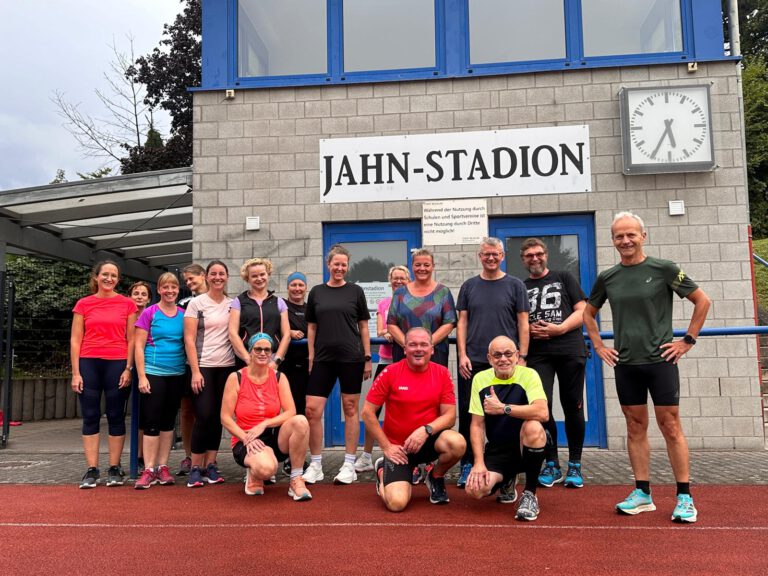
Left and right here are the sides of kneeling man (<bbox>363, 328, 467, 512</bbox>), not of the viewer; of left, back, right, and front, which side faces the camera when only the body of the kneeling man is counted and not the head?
front

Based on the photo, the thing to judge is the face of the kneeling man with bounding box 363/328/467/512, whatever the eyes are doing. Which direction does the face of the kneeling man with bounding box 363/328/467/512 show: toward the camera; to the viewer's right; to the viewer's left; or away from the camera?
toward the camera

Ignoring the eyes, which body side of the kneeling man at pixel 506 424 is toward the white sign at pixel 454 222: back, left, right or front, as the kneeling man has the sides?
back

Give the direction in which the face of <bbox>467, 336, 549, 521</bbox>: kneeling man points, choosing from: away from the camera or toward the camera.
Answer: toward the camera

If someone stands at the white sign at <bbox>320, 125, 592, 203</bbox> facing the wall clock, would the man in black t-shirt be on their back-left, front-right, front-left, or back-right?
front-right

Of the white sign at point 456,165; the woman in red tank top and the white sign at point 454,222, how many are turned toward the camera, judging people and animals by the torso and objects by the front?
3

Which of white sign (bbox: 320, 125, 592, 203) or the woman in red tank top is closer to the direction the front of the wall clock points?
the woman in red tank top

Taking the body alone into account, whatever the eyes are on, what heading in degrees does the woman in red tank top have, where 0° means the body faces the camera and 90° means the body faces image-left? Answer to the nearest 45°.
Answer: approximately 0°

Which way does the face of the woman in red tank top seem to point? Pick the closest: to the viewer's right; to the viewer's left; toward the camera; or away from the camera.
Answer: toward the camera

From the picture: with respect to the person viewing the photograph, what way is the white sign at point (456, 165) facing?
facing the viewer

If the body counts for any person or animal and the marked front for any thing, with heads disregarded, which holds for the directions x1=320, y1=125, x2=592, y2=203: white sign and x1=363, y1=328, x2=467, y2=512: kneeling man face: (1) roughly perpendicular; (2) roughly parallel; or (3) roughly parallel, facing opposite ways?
roughly parallel

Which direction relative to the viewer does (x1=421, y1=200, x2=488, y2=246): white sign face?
toward the camera

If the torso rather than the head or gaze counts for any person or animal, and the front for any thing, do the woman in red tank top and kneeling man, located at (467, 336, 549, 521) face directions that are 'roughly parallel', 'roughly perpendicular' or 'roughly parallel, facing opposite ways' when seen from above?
roughly parallel

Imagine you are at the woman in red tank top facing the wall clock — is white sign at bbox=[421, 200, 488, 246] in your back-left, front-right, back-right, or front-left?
front-left

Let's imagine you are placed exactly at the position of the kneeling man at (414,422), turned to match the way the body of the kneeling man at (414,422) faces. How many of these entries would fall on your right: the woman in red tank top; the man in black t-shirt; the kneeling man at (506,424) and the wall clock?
1

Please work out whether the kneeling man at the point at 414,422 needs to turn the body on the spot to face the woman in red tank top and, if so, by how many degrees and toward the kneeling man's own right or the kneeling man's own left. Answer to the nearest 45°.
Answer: approximately 90° to the kneeling man's own right
